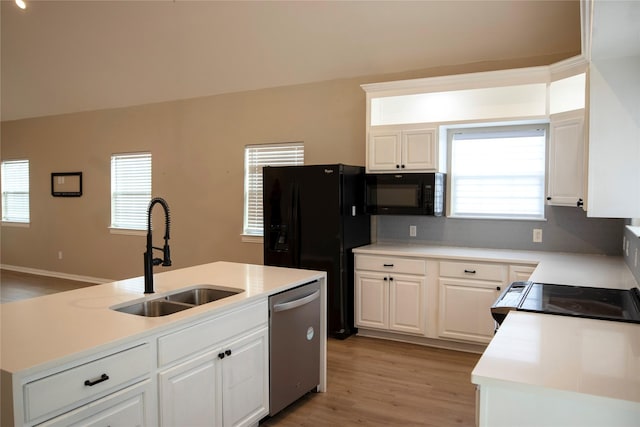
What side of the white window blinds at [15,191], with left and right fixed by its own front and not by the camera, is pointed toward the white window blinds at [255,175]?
left

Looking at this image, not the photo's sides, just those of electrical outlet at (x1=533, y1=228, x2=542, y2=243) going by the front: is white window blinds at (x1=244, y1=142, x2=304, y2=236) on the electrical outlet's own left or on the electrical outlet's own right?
on the electrical outlet's own right

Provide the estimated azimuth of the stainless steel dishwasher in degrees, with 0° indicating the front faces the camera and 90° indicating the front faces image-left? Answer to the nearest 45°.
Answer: approximately 315°

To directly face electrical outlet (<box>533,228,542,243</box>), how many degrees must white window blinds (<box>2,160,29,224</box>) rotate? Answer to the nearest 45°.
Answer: approximately 90° to its left

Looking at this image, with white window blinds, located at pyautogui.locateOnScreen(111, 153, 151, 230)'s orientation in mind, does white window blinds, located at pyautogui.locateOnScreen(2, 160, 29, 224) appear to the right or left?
on its right

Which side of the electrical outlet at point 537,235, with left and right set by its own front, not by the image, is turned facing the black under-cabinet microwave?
right

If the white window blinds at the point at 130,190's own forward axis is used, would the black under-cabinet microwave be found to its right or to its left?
on its left

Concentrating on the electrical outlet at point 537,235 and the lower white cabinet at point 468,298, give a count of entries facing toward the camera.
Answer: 2

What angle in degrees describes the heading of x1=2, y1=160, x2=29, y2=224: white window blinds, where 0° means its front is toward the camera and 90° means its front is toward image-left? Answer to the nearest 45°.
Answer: approximately 45°

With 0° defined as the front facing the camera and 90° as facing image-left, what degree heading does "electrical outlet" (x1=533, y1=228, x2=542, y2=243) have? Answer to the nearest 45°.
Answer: approximately 0°

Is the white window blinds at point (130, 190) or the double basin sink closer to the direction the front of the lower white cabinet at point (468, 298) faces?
the double basin sink

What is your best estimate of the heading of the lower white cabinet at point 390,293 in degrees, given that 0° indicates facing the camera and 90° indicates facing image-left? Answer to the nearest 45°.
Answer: approximately 45°

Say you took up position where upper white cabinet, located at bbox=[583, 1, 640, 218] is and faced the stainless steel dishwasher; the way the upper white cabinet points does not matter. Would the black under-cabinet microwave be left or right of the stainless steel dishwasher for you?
right

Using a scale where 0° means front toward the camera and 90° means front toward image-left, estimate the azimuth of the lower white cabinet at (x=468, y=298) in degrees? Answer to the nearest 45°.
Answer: approximately 0°
